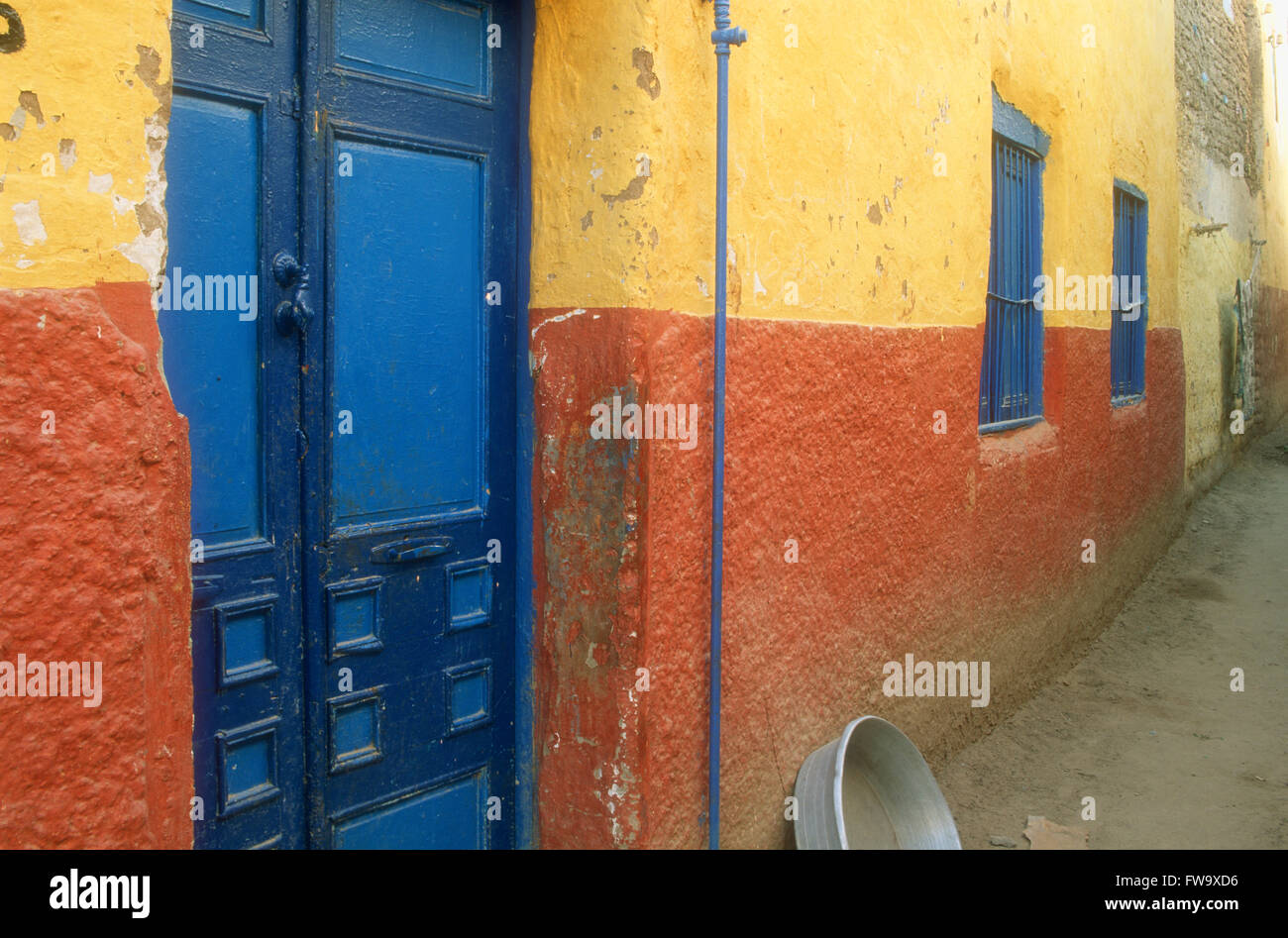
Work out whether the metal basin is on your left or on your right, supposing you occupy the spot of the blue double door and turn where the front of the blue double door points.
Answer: on your left

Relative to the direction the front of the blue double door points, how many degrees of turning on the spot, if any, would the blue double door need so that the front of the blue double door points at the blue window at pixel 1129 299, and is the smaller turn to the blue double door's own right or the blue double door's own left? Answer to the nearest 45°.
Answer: approximately 90° to the blue double door's own left

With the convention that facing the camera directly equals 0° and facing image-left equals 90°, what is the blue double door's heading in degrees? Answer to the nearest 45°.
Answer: approximately 315°

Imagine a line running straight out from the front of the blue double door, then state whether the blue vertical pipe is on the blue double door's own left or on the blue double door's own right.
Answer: on the blue double door's own left

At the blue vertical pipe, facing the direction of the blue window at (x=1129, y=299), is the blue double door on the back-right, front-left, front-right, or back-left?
back-left
